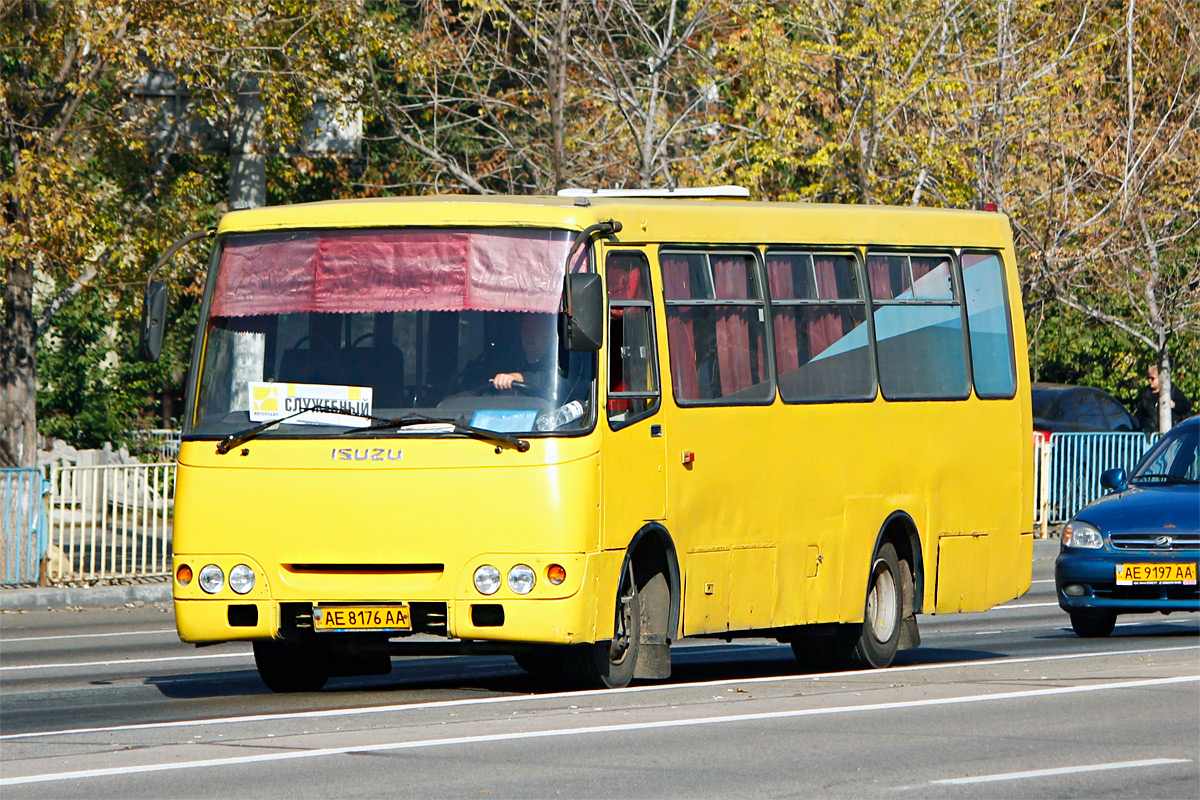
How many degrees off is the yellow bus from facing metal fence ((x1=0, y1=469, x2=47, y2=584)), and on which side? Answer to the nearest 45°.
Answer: approximately 90° to its right

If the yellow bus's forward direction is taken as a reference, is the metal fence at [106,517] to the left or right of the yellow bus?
on its right

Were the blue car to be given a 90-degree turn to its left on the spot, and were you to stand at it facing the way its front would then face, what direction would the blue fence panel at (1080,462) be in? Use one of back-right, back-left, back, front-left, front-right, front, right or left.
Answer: back-left

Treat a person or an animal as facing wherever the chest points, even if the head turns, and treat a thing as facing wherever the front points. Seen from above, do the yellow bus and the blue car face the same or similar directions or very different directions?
same or similar directions

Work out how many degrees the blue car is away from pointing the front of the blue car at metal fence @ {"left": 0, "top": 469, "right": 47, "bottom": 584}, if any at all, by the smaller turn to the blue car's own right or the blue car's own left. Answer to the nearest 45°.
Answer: approximately 45° to the blue car's own right

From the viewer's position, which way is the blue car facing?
facing the viewer and to the left of the viewer

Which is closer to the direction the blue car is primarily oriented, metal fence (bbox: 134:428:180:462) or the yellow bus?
the yellow bus

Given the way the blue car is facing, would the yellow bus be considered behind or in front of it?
in front

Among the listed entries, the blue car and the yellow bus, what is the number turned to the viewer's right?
0

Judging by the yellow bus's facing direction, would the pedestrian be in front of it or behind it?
behind

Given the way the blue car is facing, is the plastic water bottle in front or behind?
in front

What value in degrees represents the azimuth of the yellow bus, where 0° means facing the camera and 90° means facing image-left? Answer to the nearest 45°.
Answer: approximately 45°

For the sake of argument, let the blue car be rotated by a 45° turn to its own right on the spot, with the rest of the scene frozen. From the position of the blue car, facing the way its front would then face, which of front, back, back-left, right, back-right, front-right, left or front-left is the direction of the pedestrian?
right
